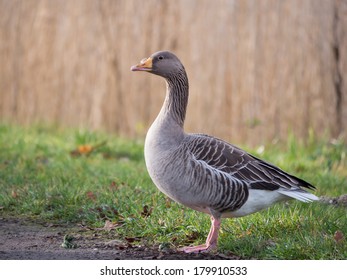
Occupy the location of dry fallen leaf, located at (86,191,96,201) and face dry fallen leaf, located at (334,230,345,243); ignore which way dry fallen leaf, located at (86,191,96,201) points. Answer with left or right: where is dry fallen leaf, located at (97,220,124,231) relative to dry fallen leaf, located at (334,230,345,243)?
right

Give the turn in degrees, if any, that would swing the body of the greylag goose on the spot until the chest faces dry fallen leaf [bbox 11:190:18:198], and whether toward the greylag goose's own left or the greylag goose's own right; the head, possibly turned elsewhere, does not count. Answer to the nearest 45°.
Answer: approximately 45° to the greylag goose's own right

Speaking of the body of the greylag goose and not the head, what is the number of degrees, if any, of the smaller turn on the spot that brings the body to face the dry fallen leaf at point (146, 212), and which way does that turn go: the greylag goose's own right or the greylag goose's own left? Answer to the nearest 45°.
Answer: approximately 45° to the greylag goose's own right

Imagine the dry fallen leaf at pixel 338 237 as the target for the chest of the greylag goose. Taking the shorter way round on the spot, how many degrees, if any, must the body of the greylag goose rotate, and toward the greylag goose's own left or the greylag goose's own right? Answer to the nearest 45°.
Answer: approximately 180°

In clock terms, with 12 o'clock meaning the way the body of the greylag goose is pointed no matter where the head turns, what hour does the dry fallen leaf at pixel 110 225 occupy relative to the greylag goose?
The dry fallen leaf is roughly at 1 o'clock from the greylag goose.

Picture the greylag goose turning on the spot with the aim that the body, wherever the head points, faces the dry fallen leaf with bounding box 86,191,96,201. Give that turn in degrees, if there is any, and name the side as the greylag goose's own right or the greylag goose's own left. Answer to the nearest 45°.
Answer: approximately 45° to the greylag goose's own right

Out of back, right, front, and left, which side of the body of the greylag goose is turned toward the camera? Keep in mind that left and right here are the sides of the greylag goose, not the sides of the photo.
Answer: left

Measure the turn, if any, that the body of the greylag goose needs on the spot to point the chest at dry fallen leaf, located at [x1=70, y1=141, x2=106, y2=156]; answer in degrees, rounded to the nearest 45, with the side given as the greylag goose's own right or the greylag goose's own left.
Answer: approximately 45° to the greylag goose's own right
